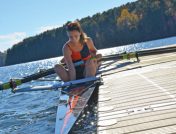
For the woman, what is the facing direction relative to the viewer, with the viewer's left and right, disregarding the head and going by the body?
facing the viewer
